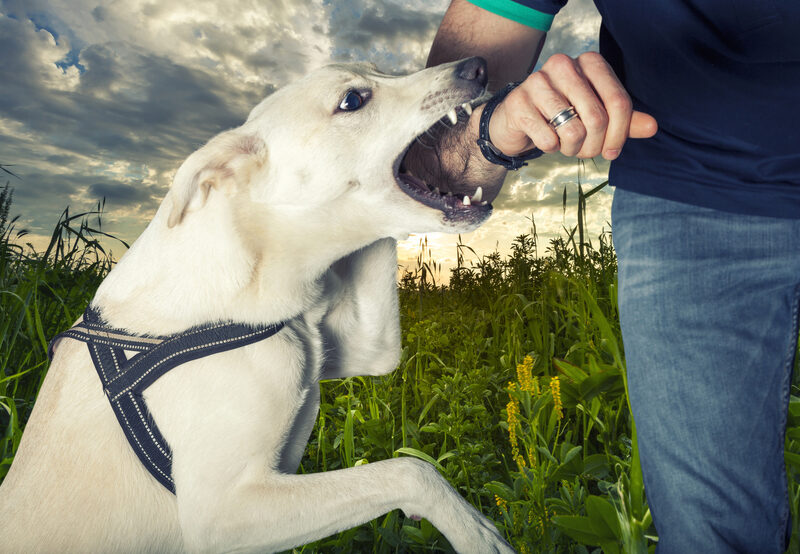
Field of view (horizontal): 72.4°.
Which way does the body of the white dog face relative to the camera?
to the viewer's right
